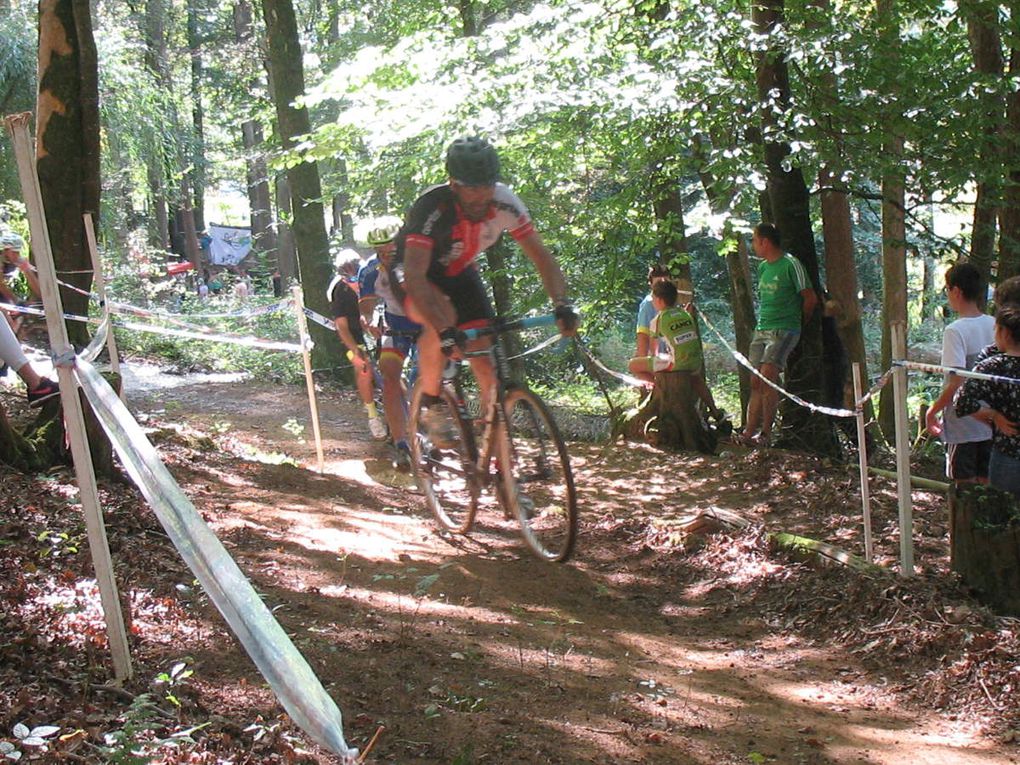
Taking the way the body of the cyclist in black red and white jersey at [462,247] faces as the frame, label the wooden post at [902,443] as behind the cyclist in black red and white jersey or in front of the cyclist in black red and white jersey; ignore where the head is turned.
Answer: in front

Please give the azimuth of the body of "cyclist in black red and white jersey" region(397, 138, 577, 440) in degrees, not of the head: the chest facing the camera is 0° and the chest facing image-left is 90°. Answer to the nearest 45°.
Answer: approximately 315°

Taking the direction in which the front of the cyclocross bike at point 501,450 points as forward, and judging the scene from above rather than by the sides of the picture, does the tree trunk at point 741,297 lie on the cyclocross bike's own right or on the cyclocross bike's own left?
on the cyclocross bike's own left

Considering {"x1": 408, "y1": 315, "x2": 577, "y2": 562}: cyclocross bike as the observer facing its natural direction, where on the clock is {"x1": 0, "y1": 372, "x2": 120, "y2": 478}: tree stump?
The tree stump is roughly at 5 o'clock from the cyclocross bike.

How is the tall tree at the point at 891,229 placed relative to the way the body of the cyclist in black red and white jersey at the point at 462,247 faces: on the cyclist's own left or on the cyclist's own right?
on the cyclist's own left

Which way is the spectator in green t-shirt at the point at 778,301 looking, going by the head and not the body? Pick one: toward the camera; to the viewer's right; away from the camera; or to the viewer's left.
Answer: to the viewer's left

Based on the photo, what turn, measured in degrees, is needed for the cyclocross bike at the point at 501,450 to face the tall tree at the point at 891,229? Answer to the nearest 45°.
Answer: approximately 90° to its left

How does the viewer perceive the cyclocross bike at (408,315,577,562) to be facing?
facing the viewer and to the right of the viewer

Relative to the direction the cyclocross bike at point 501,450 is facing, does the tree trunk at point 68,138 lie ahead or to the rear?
to the rear
